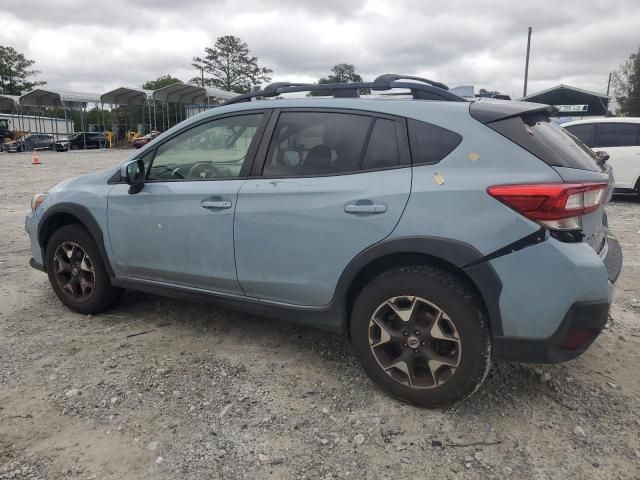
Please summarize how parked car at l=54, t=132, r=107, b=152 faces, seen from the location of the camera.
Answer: facing the viewer and to the left of the viewer

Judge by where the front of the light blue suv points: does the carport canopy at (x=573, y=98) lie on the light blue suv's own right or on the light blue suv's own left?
on the light blue suv's own right

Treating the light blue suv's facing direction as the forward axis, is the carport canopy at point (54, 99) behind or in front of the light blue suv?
in front

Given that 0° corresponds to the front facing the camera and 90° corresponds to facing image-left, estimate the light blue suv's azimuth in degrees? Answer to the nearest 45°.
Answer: approximately 135°

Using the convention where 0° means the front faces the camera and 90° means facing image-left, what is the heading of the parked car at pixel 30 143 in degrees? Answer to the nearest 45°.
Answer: approximately 45°

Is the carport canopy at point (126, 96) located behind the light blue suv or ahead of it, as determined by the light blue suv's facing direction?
ahead

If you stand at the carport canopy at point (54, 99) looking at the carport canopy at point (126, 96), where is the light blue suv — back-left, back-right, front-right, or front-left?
front-right

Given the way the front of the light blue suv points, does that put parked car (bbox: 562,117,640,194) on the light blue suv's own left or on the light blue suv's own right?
on the light blue suv's own right

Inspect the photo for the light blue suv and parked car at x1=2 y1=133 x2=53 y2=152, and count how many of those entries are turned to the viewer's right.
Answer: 0

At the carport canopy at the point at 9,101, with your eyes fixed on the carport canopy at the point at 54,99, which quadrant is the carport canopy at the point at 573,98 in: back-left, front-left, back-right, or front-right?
front-left

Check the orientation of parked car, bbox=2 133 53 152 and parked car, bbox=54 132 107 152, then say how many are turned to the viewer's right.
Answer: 0

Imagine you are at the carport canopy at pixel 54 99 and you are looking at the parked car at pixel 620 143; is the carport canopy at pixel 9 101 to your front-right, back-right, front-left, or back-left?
back-right

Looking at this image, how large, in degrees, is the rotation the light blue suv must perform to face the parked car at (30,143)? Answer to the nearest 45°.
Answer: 0° — it already faces it

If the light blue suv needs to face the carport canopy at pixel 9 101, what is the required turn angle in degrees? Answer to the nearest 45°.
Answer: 0° — it already faces it
